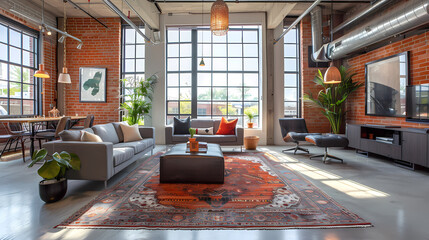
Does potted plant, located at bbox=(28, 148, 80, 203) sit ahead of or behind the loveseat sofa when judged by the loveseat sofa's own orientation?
ahead

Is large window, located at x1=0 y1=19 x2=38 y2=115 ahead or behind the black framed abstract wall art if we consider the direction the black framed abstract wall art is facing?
ahead

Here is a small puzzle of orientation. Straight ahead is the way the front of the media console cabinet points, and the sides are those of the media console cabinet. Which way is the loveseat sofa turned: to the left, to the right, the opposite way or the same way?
to the left

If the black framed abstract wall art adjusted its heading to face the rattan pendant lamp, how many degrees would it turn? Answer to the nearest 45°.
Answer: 0° — it already faces it

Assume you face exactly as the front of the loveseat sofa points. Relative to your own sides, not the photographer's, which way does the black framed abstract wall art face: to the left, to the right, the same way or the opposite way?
to the right

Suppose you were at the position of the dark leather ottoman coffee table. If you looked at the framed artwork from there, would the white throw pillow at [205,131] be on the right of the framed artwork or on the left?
right

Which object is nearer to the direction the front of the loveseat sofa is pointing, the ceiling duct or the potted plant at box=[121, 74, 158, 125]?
the ceiling duct

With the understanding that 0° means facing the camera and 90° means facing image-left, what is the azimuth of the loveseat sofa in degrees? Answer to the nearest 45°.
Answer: approximately 0°
